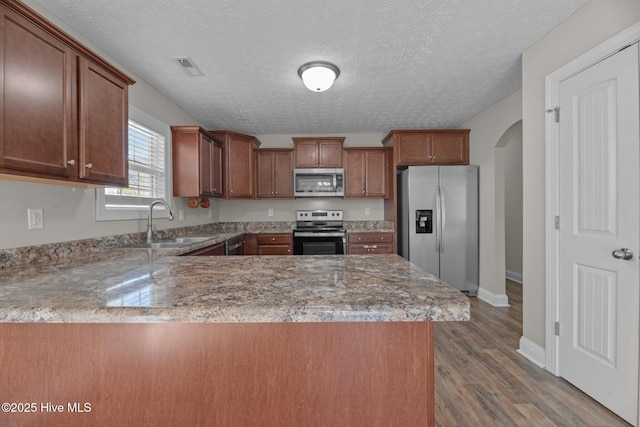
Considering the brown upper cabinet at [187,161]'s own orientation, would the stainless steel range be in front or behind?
in front

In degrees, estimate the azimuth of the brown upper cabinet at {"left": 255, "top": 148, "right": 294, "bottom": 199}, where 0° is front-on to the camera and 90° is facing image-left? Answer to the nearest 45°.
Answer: approximately 0°

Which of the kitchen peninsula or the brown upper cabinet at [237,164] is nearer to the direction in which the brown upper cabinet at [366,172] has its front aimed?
the kitchen peninsula

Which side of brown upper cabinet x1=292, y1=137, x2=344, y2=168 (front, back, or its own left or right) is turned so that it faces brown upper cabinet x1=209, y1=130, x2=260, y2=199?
right

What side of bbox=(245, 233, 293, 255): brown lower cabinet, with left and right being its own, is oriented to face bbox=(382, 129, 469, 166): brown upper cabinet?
left

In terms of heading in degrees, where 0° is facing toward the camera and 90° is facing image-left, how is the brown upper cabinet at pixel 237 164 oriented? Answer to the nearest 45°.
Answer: approximately 315°

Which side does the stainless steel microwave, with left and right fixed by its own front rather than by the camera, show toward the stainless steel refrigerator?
left

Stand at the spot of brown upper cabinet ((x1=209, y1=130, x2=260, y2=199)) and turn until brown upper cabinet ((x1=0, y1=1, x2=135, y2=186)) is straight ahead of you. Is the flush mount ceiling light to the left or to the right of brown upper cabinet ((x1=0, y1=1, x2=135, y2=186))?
left

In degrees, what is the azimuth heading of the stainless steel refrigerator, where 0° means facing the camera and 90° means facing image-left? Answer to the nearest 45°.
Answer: approximately 0°

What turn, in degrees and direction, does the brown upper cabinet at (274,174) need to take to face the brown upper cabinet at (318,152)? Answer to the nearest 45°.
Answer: approximately 90° to its left
